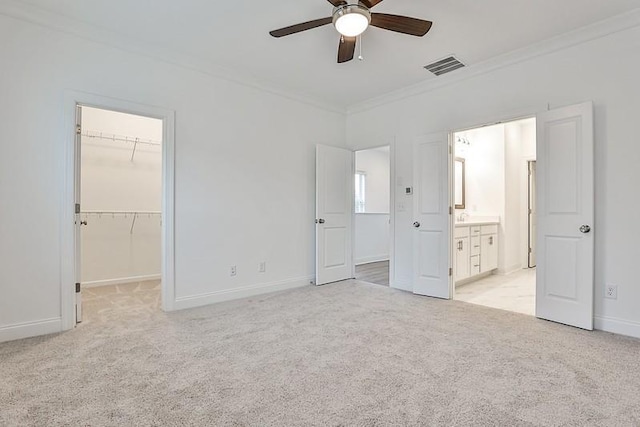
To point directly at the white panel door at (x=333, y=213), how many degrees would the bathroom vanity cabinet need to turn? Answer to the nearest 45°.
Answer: approximately 90° to its right

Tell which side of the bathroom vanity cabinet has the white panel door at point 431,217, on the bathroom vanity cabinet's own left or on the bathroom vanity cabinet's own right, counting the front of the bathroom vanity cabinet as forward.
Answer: on the bathroom vanity cabinet's own right

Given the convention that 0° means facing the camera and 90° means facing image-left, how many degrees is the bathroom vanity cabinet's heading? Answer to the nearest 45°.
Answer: approximately 315°

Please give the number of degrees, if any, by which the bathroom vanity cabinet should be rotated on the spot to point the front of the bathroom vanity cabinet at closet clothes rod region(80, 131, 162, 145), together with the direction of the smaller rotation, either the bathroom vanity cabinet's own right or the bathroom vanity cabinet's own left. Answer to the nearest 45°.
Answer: approximately 90° to the bathroom vanity cabinet's own right

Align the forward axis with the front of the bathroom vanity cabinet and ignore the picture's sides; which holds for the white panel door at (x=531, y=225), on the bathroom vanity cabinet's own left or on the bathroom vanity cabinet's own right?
on the bathroom vanity cabinet's own left

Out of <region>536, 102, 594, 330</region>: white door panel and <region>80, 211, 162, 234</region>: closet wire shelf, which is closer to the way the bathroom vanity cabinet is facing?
the white door panel

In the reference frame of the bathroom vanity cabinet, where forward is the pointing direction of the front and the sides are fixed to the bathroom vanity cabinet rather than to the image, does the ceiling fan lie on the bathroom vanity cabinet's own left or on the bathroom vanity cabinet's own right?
on the bathroom vanity cabinet's own right
